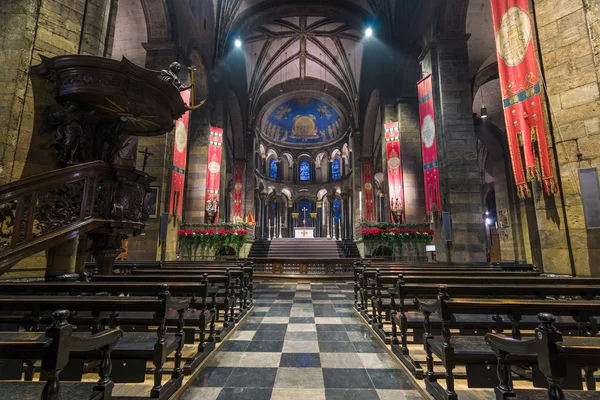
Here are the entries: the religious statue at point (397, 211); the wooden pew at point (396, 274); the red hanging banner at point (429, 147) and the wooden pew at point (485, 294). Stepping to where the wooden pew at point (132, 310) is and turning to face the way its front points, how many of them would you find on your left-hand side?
0

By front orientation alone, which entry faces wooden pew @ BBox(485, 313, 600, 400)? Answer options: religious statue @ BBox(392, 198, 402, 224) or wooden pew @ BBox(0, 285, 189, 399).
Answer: the religious statue

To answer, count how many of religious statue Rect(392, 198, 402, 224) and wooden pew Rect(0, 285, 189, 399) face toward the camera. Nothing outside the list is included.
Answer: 1

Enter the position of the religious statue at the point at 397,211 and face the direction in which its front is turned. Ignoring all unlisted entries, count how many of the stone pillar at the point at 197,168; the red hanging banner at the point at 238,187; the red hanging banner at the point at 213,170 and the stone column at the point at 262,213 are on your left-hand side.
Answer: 0

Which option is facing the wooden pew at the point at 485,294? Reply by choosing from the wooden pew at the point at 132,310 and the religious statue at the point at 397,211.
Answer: the religious statue

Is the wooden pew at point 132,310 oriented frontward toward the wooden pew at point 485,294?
no

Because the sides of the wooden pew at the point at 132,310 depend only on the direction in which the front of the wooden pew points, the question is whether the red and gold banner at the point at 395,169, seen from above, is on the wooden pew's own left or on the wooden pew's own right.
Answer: on the wooden pew's own right

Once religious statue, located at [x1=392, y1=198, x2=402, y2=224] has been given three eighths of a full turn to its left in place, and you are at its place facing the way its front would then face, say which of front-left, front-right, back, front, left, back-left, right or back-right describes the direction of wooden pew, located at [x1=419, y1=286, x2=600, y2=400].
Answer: back-right

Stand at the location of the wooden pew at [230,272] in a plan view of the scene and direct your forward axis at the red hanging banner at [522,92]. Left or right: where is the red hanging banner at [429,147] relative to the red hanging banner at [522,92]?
left

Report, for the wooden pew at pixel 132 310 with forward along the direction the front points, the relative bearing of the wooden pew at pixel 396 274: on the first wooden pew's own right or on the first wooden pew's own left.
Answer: on the first wooden pew's own right

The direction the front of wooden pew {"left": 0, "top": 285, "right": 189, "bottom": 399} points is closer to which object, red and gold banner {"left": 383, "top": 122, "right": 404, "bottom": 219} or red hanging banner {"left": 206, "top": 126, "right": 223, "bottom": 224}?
the red hanging banner

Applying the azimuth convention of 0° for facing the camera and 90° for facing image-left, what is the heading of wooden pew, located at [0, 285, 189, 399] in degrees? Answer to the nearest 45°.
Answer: approximately 180°

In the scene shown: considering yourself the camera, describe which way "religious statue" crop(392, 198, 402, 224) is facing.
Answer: facing the viewer

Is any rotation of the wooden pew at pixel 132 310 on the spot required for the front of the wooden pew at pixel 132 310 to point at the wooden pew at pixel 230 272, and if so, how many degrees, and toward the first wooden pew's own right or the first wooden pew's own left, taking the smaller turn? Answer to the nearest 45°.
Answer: approximately 45° to the first wooden pew's own right

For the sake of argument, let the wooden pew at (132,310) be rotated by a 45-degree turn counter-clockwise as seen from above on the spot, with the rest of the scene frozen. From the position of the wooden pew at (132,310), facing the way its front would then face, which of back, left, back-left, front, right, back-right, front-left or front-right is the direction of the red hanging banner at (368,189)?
right

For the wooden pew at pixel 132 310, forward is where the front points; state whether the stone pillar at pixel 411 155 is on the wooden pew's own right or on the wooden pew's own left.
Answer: on the wooden pew's own right

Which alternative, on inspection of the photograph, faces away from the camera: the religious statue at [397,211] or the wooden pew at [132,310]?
the wooden pew

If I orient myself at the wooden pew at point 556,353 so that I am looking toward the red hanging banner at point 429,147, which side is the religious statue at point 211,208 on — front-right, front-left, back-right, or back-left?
front-left
